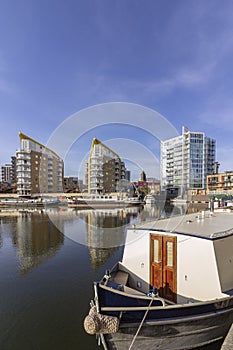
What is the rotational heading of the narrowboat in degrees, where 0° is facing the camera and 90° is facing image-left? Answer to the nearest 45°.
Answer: approximately 45°
